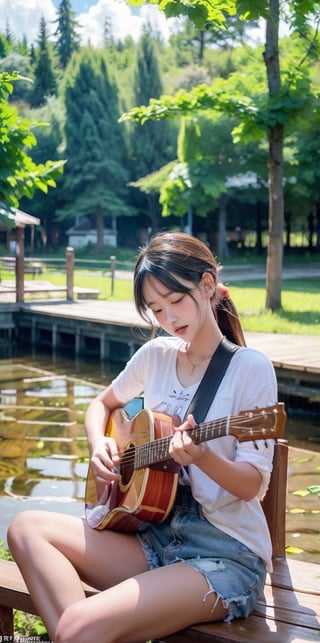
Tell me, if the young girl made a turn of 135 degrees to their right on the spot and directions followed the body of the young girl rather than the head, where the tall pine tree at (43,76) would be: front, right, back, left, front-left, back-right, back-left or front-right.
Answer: front

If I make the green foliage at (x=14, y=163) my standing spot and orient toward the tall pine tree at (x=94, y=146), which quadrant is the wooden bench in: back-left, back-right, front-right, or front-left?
back-right

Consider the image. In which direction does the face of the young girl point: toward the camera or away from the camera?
toward the camera

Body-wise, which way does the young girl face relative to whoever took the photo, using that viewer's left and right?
facing the viewer and to the left of the viewer

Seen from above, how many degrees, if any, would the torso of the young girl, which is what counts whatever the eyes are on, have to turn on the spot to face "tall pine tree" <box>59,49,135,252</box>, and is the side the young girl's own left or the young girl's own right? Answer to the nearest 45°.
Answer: approximately 135° to the young girl's own right

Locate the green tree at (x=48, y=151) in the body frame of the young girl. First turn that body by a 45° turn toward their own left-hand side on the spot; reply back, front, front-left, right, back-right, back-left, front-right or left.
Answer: back

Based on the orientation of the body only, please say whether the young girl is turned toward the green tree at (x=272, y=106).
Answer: no

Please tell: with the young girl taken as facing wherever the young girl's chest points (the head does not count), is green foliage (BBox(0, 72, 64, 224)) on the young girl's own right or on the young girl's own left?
on the young girl's own right

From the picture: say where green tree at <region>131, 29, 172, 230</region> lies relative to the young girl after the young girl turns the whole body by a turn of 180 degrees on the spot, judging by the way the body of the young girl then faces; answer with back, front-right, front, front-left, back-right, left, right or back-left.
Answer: front-left
